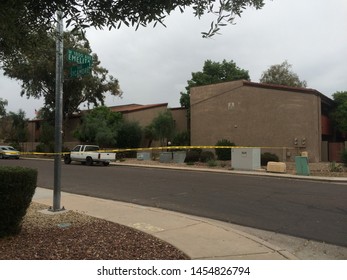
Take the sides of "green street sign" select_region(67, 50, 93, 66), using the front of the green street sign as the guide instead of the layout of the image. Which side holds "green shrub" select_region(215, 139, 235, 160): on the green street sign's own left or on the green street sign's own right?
on the green street sign's own left

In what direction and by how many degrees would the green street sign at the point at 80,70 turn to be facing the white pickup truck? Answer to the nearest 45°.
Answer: approximately 135° to its right

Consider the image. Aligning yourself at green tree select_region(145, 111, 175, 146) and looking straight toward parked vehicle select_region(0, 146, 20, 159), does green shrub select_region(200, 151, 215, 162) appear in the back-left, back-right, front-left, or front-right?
back-left

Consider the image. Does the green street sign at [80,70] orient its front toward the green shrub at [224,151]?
no

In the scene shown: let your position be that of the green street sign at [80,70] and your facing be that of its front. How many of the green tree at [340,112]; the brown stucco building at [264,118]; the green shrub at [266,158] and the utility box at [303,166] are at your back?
4

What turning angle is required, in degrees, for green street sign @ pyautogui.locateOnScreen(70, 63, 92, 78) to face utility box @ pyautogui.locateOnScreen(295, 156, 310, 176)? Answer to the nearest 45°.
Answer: approximately 180°

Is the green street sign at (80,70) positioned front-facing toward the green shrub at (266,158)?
no

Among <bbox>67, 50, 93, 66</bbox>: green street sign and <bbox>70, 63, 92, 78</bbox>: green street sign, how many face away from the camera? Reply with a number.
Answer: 0

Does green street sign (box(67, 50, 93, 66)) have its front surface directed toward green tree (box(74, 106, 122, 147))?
no

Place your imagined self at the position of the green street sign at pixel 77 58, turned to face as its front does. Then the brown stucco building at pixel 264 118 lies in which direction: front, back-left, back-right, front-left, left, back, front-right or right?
left

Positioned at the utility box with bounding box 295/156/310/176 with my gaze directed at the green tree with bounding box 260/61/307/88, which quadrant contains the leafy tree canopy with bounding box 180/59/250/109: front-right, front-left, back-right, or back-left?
front-left

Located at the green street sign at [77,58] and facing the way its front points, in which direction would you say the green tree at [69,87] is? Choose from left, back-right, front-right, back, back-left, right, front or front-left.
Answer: back-left

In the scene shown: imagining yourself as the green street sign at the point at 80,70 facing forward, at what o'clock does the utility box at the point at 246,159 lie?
The utility box is roughly at 6 o'clock from the green street sign.

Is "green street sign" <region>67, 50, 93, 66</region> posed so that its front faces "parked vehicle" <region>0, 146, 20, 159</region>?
no

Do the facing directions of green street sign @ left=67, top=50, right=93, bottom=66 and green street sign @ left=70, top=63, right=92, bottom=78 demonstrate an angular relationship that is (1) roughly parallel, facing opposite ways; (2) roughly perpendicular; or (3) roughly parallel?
roughly perpendicular
